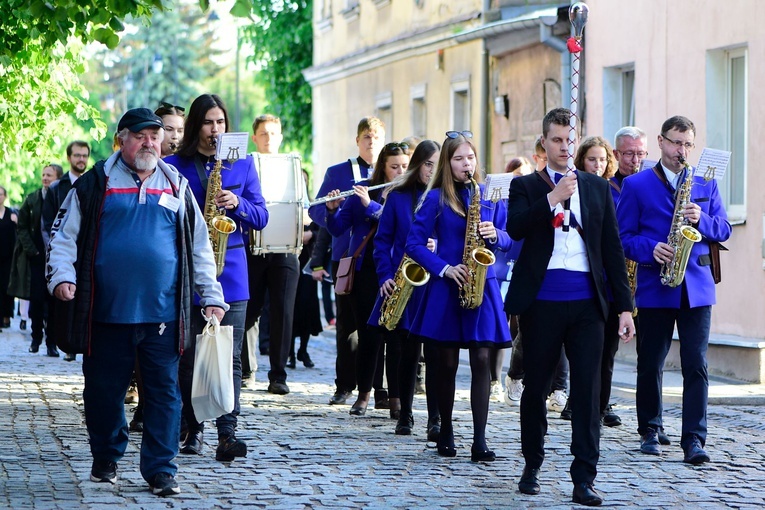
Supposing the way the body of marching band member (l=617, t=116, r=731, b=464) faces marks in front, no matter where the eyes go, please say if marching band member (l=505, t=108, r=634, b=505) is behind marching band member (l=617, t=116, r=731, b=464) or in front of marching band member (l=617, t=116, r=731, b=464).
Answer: in front

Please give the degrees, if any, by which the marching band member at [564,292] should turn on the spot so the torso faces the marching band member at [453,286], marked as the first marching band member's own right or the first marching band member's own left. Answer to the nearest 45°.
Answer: approximately 135° to the first marching band member's own right

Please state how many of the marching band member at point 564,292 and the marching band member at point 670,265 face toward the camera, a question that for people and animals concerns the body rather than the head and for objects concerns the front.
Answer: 2

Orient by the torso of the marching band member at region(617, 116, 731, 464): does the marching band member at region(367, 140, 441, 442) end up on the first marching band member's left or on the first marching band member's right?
on the first marching band member's right

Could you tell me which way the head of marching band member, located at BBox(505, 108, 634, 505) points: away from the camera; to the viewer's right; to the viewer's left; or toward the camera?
toward the camera

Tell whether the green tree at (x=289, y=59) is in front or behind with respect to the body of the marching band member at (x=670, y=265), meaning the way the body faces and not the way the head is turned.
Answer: behind

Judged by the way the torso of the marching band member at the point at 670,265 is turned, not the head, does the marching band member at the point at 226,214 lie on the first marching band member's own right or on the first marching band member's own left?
on the first marching band member's own right

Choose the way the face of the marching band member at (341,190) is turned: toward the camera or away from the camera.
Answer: toward the camera

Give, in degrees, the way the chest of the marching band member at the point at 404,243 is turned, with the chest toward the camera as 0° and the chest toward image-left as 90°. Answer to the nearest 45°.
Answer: approximately 315°

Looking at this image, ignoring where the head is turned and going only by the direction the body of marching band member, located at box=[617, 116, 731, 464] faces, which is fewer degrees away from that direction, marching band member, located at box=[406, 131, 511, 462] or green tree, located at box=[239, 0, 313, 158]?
the marching band member

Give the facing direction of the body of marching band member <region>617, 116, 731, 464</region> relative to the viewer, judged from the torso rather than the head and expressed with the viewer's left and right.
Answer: facing the viewer

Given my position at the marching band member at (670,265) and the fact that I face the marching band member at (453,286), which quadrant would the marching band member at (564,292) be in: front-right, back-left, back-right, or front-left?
front-left

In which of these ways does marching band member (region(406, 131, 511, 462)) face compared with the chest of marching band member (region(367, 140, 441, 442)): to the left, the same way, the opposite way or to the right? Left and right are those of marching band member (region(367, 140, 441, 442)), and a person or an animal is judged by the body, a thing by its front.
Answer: the same way

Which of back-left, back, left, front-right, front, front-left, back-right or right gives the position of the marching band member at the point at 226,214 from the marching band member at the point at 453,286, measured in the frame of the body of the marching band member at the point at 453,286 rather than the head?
back-right

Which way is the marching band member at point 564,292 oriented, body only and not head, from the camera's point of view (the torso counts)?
toward the camera
